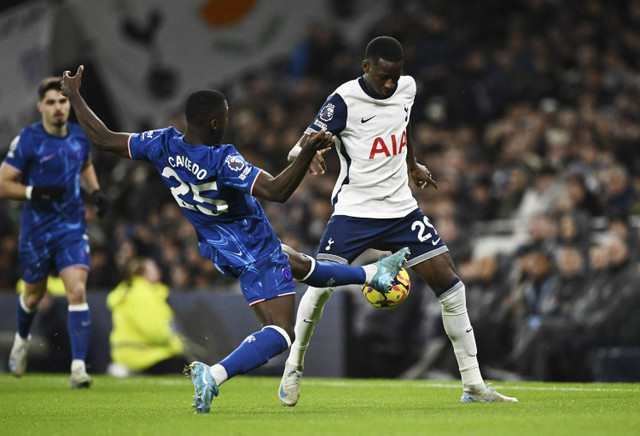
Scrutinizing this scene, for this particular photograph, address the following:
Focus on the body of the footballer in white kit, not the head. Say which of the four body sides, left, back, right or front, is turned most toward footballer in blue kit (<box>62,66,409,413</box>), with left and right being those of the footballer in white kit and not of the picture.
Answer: right

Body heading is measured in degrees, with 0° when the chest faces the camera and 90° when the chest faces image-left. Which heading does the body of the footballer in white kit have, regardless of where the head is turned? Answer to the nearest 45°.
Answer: approximately 315°

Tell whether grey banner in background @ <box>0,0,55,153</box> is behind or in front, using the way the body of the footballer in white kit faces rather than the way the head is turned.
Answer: behind

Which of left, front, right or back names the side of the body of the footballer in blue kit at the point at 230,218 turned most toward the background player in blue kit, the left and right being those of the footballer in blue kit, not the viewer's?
left

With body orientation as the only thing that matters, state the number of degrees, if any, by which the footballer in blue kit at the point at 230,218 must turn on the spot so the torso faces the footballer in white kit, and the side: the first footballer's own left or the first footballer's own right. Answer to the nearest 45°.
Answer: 0° — they already face them

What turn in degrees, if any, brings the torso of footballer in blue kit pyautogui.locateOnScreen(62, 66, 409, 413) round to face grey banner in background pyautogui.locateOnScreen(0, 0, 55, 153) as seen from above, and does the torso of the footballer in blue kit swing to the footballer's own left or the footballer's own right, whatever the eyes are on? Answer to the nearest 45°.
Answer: approximately 45° to the footballer's own left

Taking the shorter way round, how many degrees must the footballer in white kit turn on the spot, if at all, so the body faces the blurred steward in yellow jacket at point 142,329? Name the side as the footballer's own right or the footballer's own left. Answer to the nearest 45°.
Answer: approximately 180°

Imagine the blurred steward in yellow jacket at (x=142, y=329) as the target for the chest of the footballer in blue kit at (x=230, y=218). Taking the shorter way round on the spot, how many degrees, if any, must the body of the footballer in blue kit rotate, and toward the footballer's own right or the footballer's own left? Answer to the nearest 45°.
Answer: approximately 45° to the footballer's own left

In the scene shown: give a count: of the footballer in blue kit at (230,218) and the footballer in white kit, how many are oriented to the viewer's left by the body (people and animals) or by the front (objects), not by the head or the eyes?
0

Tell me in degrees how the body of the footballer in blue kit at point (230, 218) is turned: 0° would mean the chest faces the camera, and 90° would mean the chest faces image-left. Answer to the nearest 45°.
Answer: approximately 225°

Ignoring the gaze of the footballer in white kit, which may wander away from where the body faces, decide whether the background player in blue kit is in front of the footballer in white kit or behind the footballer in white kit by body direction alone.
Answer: behind
